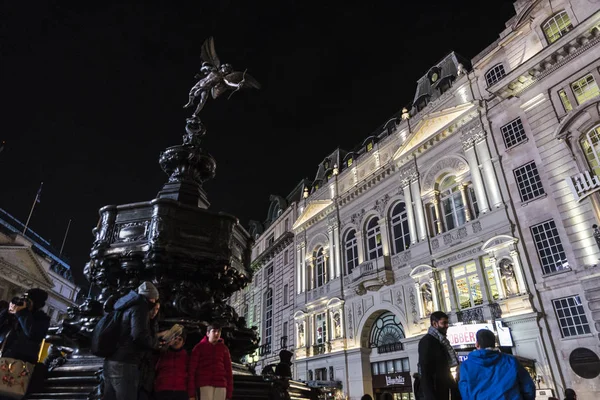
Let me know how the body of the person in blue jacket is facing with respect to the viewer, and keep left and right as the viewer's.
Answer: facing away from the viewer

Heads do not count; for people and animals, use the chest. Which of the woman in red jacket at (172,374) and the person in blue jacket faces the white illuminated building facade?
the person in blue jacket

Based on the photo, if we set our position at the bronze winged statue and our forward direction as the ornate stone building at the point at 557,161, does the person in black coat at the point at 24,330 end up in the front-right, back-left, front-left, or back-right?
back-right

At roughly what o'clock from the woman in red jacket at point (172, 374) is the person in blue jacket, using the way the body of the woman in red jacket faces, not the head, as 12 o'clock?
The person in blue jacket is roughly at 10 o'clock from the woman in red jacket.

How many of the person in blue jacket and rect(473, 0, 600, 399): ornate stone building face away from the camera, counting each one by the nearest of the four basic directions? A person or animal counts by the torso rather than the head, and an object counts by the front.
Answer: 1

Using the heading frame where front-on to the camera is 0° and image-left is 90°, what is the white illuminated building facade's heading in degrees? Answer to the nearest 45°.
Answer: approximately 45°

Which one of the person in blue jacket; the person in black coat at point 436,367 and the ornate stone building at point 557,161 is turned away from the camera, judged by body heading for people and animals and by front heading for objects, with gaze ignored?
the person in blue jacket

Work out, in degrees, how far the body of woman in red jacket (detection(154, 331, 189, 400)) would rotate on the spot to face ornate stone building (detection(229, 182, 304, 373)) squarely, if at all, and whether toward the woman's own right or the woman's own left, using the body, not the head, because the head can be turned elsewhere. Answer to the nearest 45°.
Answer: approximately 180°

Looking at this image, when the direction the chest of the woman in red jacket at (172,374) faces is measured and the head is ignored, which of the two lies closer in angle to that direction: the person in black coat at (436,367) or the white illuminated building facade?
the person in black coat
